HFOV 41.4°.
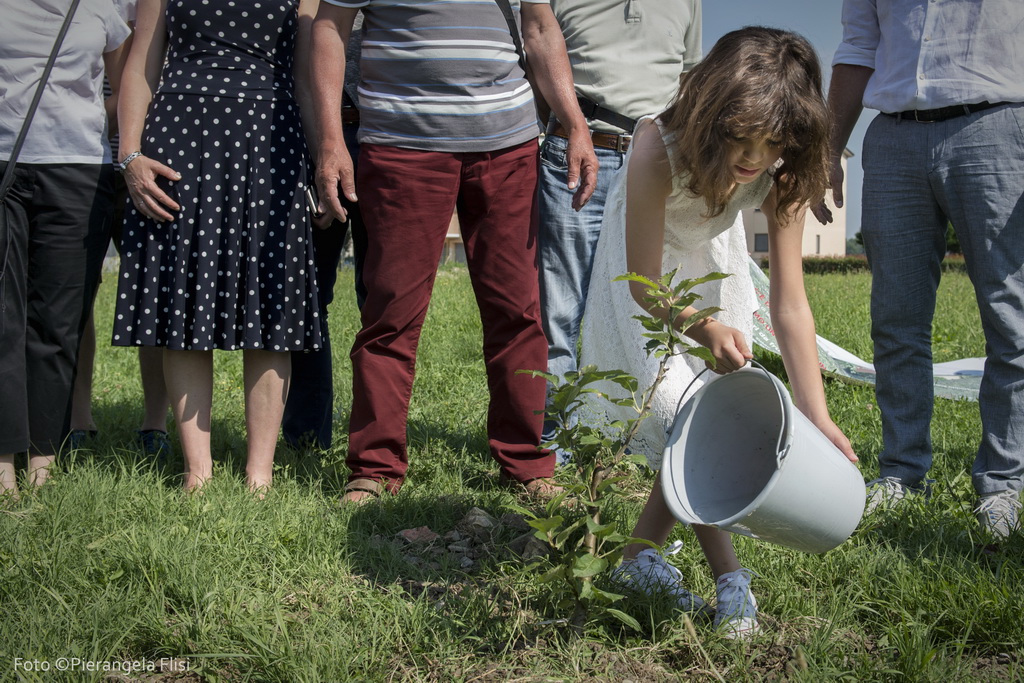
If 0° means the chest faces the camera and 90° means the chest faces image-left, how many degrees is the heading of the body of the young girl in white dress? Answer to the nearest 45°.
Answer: approximately 315°

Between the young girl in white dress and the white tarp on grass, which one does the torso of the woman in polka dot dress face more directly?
the young girl in white dress

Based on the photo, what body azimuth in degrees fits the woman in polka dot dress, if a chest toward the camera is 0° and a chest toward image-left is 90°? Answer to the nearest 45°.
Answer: approximately 0°

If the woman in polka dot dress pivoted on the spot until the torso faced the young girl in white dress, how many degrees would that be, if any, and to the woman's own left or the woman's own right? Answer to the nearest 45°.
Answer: approximately 45° to the woman's own left

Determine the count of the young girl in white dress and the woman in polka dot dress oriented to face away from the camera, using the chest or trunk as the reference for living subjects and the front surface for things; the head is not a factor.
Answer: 0

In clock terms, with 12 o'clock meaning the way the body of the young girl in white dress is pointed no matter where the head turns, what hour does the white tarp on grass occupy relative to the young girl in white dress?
The white tarp on grass is roughly at 8 o'clock from the young girl in white dress.
